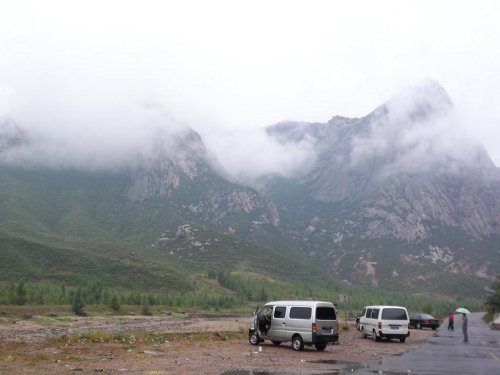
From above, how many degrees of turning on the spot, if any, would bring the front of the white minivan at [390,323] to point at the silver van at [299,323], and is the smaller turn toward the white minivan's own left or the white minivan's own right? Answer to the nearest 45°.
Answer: approximately 90° to the white minivan's own left

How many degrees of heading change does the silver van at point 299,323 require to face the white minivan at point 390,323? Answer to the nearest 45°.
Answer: approximately 90° to its right

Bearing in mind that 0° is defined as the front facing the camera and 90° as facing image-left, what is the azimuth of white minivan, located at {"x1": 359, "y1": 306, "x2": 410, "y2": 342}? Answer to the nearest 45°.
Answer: approximately 135°

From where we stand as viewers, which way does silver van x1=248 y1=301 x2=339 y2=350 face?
facing away from the viewer and to the left of the viewer
